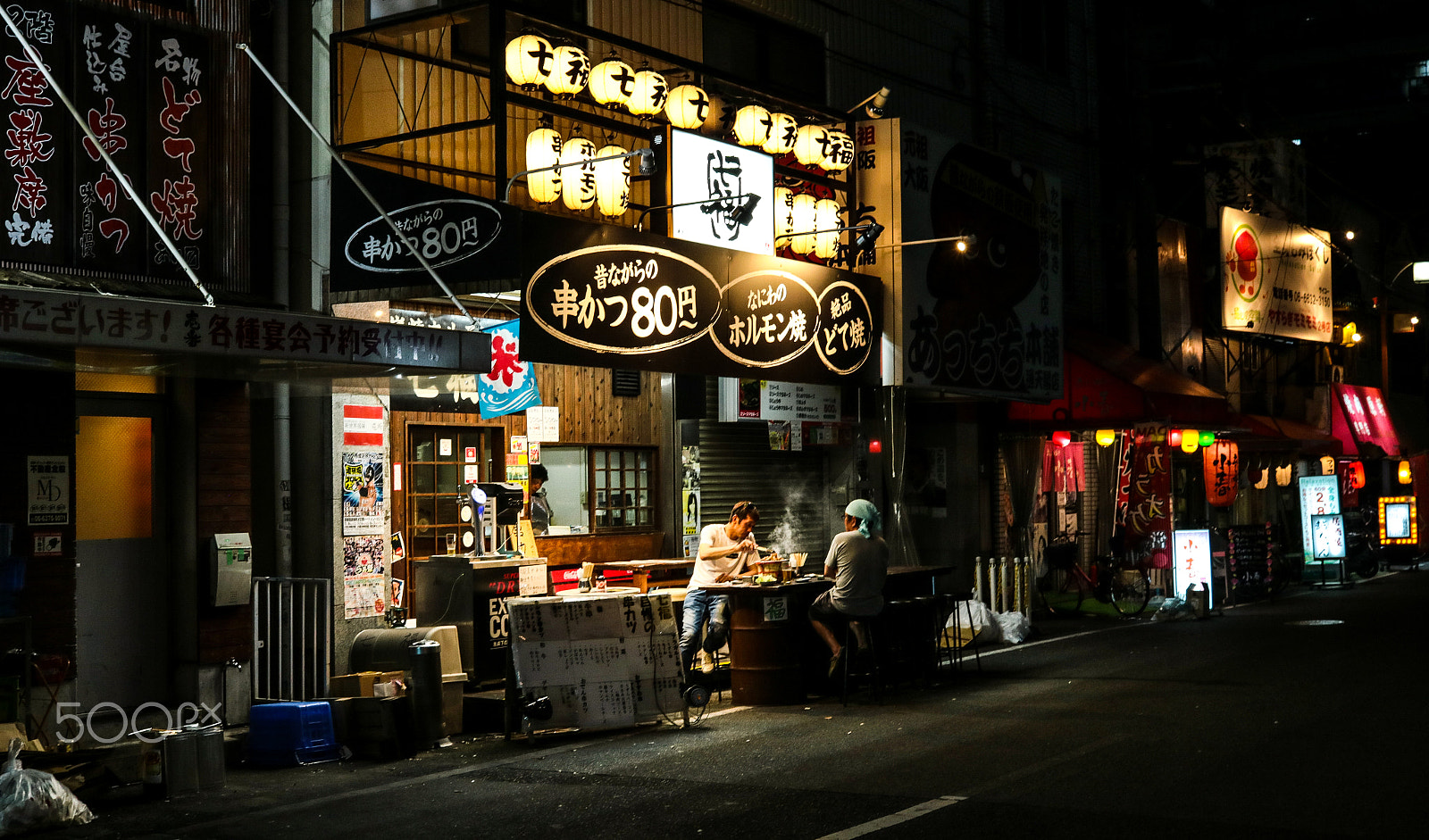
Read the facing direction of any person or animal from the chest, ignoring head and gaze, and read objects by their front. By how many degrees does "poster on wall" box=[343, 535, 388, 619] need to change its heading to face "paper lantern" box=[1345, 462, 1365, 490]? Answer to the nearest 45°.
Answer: approximately 135° to its left

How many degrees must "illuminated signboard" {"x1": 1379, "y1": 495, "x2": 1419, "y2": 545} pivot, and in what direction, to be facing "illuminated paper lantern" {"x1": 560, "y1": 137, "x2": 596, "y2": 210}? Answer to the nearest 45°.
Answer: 0° — it already faces it

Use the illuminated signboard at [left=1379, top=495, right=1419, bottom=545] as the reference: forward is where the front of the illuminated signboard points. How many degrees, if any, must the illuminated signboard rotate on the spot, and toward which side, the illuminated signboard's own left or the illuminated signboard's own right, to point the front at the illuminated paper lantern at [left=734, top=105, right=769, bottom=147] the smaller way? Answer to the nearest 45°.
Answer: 0° — it already faces it
